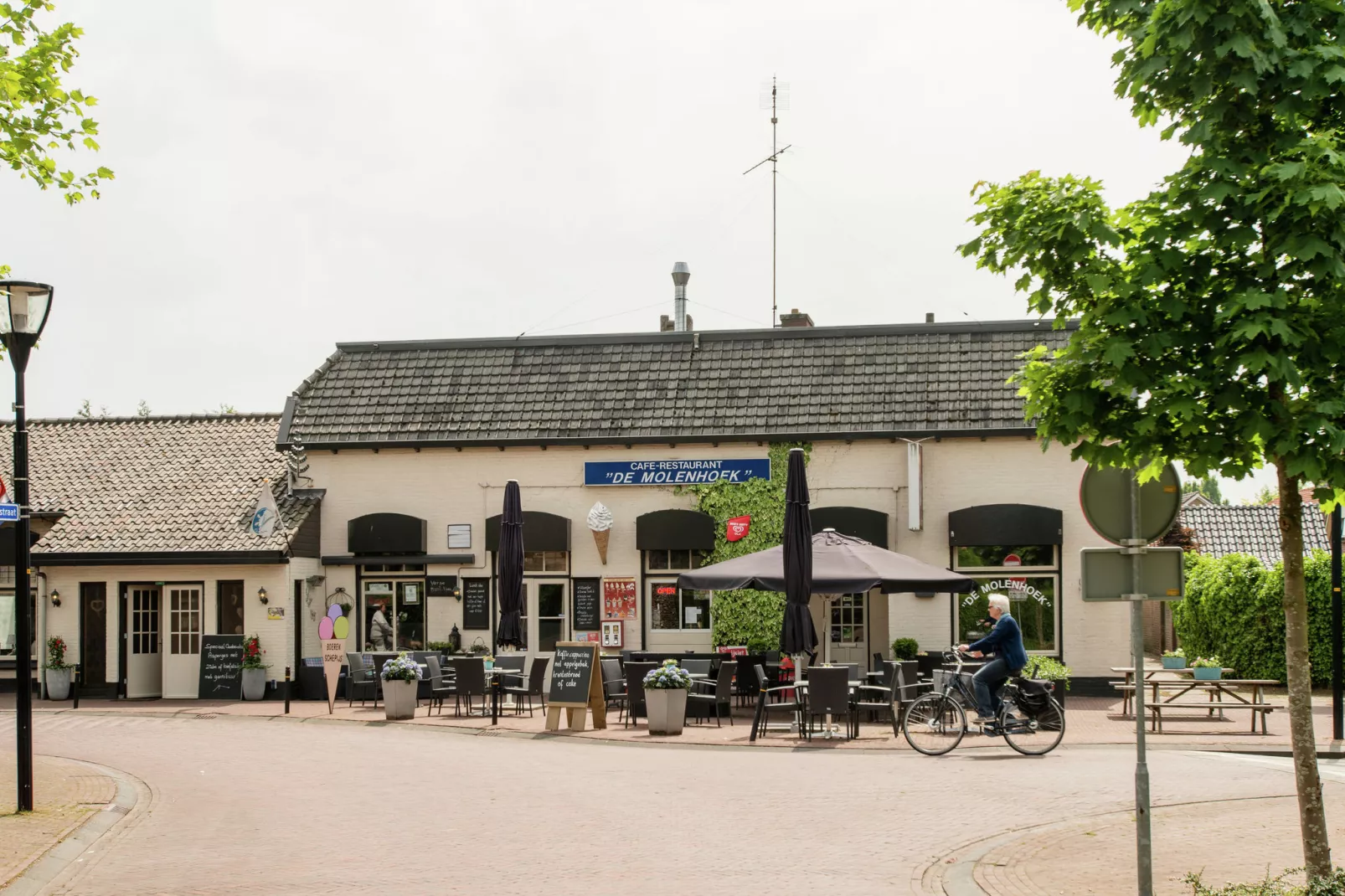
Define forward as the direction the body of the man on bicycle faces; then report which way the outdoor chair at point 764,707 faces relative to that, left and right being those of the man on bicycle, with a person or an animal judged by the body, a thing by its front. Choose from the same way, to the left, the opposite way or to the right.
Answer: the opposite way

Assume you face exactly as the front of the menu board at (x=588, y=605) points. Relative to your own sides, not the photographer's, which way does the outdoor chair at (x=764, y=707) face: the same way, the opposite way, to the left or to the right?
to the left

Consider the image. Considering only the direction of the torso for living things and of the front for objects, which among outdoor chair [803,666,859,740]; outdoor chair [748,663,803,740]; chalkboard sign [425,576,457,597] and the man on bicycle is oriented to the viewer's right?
outdoor chair [748,663,803,740]

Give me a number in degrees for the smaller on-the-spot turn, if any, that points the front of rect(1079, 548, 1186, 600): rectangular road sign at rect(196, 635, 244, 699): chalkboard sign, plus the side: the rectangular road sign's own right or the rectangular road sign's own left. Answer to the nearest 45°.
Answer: approximately 45° to the rectangular road sign's own left

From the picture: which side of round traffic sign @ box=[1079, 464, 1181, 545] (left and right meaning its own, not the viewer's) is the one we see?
back

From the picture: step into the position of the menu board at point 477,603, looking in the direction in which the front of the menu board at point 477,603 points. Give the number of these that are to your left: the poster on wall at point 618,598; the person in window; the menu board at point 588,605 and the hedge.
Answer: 3

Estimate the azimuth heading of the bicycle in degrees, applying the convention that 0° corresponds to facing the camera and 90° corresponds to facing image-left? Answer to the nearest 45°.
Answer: approximately 90°
